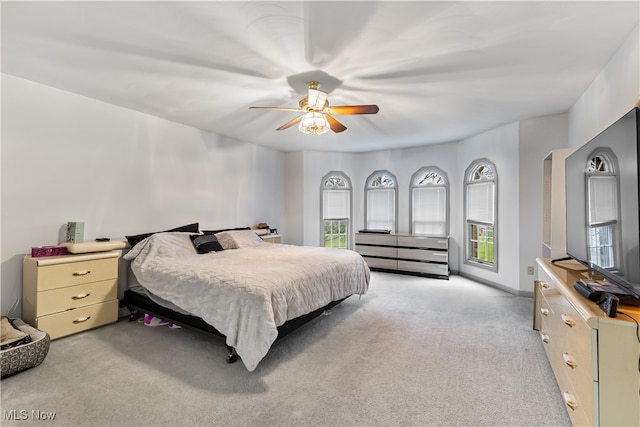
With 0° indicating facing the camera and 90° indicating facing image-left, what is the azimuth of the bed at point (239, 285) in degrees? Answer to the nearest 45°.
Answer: approximately 315°

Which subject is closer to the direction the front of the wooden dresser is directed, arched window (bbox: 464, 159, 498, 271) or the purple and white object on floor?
the purple and white object on floor

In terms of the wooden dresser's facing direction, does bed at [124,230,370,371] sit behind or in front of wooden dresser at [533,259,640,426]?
in front

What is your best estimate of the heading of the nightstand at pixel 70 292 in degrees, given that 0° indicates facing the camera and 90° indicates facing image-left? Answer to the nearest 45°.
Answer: approximately 315°

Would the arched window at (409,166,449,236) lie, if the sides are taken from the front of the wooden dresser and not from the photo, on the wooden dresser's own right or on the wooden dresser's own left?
on the wooden dresser's own right

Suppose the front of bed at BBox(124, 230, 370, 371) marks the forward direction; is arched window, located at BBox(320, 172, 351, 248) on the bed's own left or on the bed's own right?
on the bed's own left

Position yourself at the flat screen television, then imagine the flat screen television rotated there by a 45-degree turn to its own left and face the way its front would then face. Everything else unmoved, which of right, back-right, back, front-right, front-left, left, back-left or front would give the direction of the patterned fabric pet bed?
front

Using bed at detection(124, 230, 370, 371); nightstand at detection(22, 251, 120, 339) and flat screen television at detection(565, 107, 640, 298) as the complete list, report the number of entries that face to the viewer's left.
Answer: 1

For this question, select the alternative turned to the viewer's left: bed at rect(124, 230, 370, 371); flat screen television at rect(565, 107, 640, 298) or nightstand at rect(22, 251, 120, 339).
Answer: the flat screen television

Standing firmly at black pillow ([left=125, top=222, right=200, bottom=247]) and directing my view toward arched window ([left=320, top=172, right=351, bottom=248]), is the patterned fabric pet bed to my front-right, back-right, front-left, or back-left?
back-right

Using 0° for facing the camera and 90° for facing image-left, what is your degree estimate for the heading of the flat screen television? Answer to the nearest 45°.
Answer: approximately 90°

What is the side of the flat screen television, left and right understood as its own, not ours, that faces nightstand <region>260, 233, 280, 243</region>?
front

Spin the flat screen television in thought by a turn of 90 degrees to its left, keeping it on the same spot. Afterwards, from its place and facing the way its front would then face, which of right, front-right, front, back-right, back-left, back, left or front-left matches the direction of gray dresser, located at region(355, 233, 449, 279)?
back-right

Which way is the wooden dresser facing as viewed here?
to the viewer's left

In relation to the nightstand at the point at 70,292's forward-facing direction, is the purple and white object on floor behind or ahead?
ahead

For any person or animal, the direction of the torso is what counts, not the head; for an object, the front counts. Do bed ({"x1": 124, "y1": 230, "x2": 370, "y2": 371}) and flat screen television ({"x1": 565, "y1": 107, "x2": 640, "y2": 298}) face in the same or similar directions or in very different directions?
very different directions
